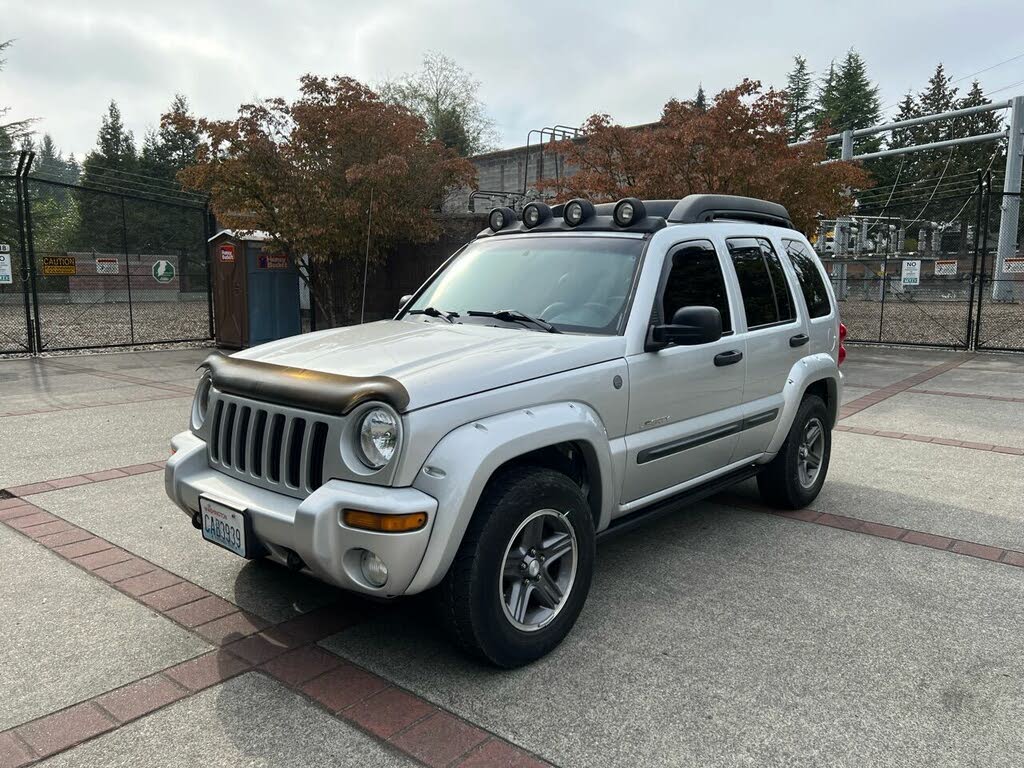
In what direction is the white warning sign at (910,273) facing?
toward the camera

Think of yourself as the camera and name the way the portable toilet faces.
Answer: facing the viewer and to the left of the viewer

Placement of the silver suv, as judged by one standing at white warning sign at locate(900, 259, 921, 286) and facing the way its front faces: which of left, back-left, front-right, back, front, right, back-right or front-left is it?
front

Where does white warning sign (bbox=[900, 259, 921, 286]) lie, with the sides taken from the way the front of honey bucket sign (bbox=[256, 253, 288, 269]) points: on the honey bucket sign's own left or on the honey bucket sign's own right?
on the honey bucket sign's own left

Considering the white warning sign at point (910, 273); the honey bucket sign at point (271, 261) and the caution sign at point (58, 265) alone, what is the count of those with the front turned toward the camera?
3

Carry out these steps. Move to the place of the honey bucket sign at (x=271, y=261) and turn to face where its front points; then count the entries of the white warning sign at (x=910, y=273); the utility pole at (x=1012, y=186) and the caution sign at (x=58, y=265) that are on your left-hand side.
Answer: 2

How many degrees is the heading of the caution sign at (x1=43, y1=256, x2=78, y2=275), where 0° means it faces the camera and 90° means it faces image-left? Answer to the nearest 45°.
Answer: approximately 0°

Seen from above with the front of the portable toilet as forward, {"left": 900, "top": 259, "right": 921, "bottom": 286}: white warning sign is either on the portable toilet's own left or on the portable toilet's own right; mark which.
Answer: on the portable toilet's own left

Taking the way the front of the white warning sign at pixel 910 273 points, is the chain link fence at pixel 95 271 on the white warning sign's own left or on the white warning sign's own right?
on the white warning sign's own right

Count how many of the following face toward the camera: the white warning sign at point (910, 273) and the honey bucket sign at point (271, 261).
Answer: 2

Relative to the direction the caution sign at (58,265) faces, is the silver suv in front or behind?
in front

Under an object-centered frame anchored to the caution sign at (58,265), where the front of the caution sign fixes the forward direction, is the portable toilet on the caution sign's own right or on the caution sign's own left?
on the caution sign's own left

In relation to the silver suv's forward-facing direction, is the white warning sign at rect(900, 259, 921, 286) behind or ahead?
behind
